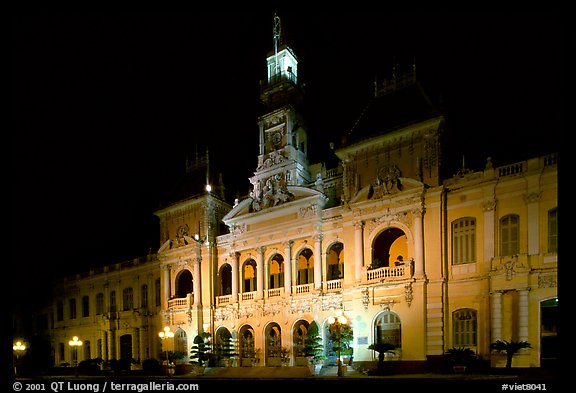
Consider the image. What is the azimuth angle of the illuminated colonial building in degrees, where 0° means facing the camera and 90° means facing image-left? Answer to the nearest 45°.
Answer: approximately 45°

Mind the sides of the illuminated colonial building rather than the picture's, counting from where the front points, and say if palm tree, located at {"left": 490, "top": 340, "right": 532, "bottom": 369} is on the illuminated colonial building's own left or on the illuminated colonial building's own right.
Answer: on the illuminated colonial building's own left
